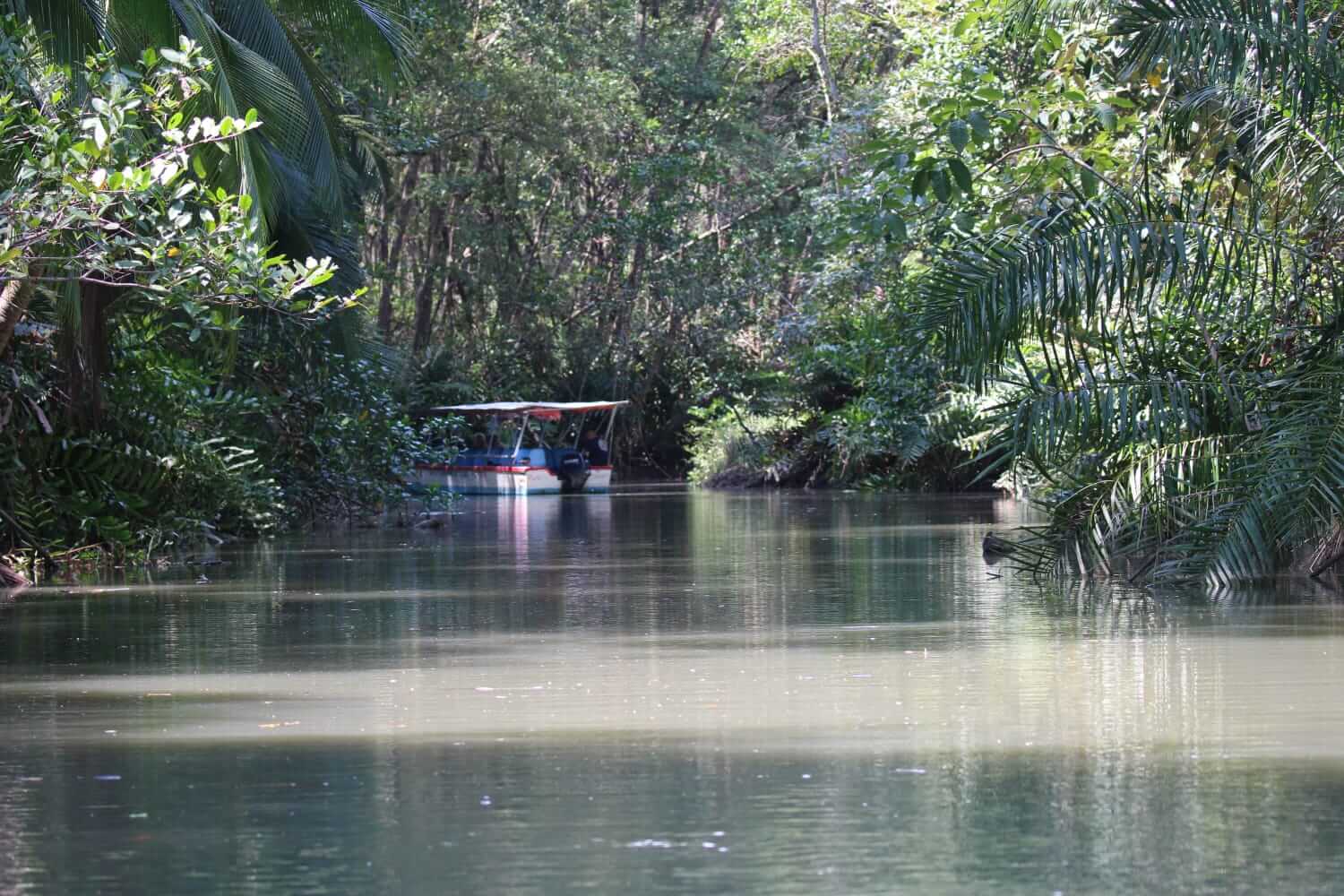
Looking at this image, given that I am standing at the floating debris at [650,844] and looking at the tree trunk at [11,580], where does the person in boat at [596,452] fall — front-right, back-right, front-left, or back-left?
front-right

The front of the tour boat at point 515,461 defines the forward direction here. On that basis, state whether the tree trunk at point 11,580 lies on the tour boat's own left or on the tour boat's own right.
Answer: on the tour boat's own left

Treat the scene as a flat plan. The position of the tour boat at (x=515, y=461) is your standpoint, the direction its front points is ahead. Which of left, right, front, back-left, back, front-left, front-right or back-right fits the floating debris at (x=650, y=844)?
back-left

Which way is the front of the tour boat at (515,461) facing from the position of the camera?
facing away from the viewer and to the left of the viewer
